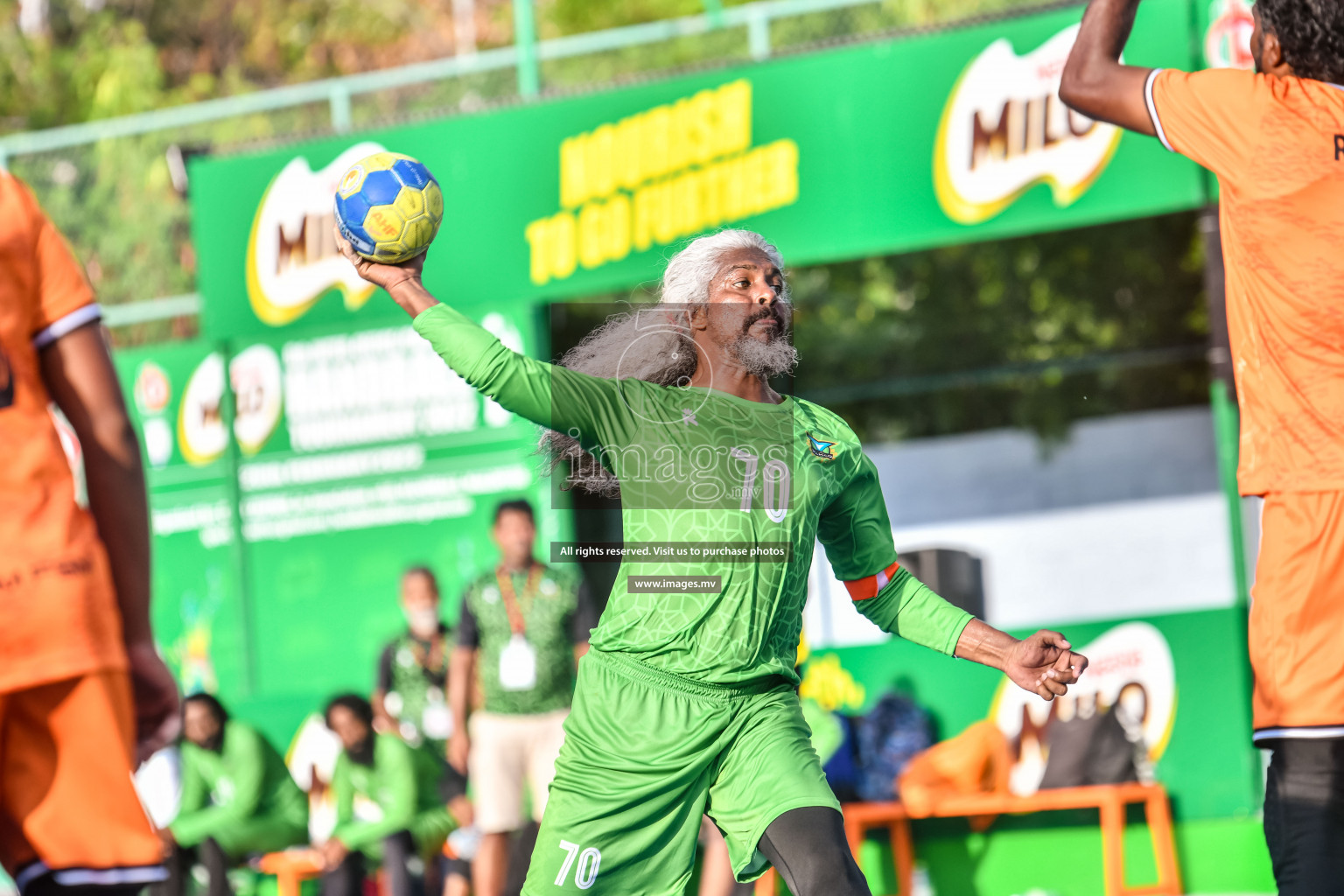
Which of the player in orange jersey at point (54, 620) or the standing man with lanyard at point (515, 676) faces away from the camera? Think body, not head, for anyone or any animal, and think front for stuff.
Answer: the player in orange jersey

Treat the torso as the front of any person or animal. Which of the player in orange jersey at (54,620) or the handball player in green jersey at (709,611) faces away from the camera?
the player in orange jersey

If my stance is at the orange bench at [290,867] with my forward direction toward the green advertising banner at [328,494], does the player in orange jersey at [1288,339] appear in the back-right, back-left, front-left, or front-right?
back-right

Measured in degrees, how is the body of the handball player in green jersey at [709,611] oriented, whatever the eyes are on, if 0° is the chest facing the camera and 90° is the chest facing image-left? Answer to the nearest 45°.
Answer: approximately 315°

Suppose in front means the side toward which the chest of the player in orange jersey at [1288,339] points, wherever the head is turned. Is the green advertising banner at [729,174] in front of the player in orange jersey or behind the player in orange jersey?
in front

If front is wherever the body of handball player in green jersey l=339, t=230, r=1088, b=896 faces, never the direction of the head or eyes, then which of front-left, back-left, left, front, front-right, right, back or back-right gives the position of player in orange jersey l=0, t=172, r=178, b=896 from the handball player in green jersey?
right

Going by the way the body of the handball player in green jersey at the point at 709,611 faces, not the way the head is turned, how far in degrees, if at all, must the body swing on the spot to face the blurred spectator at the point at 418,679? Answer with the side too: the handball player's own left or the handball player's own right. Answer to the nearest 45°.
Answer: approximately 135° to the handball player's own left

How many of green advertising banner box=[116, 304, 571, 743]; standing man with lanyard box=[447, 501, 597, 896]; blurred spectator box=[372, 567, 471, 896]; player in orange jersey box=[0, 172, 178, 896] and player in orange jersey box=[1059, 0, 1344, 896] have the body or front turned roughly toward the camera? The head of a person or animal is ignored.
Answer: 3

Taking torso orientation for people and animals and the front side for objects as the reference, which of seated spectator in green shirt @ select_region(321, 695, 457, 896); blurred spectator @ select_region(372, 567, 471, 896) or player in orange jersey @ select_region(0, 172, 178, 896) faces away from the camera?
the player in orange jersey

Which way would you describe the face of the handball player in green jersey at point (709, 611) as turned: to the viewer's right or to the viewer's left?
to the viewer's right

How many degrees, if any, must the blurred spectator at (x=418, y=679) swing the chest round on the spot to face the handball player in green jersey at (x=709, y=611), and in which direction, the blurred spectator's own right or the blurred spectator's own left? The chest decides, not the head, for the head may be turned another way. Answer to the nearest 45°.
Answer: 0° — they already face them

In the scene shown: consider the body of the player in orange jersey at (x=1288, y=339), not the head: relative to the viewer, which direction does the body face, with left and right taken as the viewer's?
facing away from the viewer and to the left of the viewer

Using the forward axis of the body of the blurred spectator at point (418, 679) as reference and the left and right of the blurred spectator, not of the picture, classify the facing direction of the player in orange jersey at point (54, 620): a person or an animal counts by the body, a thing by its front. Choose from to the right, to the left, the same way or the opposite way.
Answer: the opposite way
